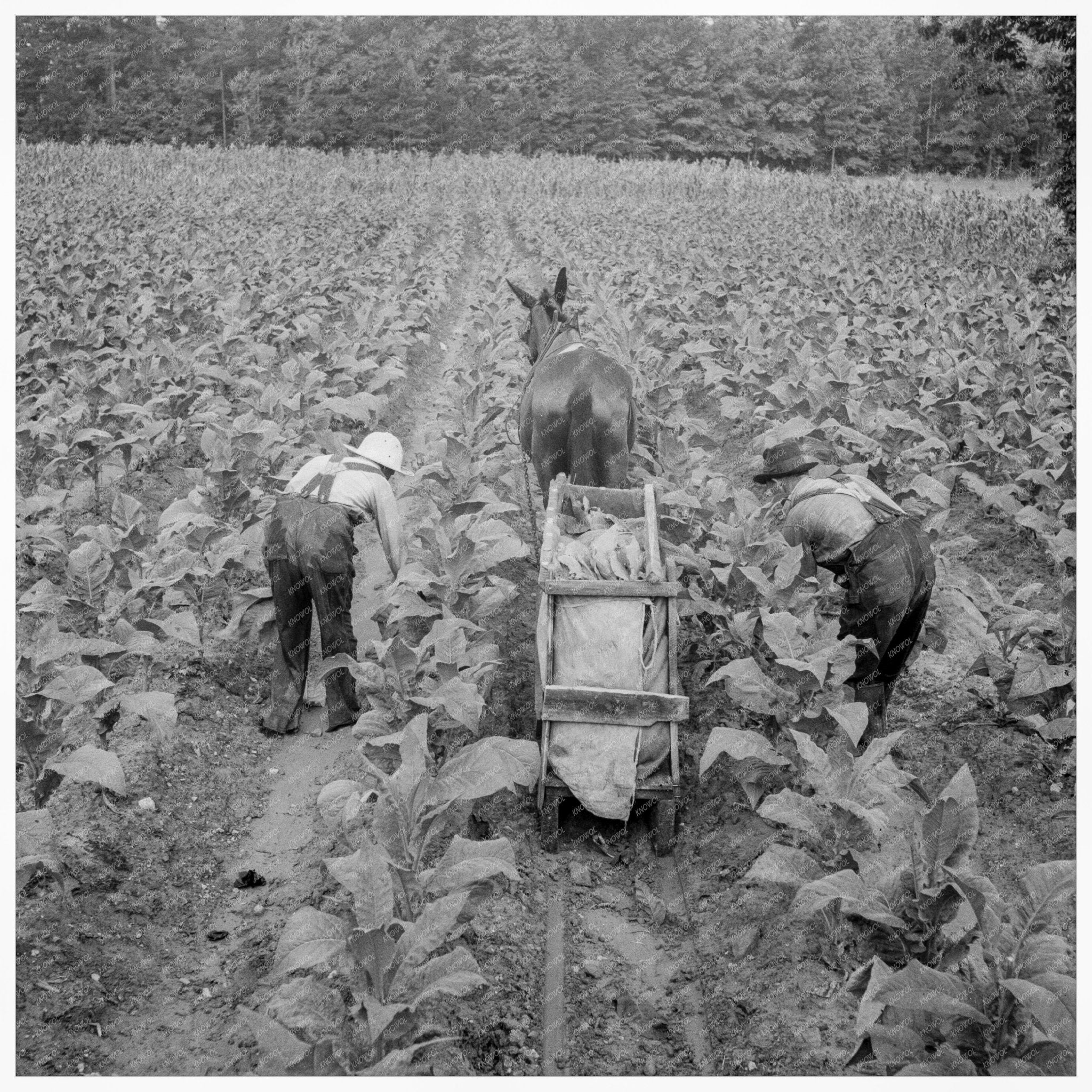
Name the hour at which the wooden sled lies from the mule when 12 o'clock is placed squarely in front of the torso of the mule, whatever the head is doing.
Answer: The wooden sled is roughly at 6 o'clock from the mule.

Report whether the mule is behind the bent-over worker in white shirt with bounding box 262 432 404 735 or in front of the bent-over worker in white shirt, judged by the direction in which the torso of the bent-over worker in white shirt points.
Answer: in front

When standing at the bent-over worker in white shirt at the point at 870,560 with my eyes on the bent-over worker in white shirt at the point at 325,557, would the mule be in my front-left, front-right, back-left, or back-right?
front-right

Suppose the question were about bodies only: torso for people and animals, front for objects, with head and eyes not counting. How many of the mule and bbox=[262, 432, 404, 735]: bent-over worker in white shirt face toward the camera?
0

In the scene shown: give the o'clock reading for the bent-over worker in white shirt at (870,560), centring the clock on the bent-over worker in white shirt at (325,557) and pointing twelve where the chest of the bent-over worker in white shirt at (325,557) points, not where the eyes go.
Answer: the bent-over worker in white shirt at (870,560) is roughly at 2 o'clock from the bent-over worker in white shirt at (325,557).

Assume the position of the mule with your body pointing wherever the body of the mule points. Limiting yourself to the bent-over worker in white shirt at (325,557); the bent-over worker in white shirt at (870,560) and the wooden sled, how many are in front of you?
0

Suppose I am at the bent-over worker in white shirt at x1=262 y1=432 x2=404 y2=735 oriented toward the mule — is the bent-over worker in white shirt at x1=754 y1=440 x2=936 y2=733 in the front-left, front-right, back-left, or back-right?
front-right

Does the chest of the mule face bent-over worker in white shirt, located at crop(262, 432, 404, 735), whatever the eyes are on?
no

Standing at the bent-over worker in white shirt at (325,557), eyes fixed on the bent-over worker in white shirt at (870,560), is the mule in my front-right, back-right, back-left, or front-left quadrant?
front-left

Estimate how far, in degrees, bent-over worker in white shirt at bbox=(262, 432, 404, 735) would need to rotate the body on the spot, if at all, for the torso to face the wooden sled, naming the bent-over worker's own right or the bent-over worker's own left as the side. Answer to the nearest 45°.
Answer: approximately 90° to the bent-over worker's own right

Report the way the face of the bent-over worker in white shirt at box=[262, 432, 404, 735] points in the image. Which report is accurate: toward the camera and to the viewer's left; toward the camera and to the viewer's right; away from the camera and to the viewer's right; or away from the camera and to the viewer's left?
away from the camera and to the viewer's right

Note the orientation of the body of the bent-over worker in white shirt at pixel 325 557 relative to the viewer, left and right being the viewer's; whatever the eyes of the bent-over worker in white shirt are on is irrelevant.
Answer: facing away from the viewer and to the right of the viewer

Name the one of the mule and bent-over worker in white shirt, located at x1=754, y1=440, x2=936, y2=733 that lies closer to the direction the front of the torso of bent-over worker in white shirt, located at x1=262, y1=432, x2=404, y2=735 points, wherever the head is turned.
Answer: the mule

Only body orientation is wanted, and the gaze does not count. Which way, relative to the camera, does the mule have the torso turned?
away from the camera
